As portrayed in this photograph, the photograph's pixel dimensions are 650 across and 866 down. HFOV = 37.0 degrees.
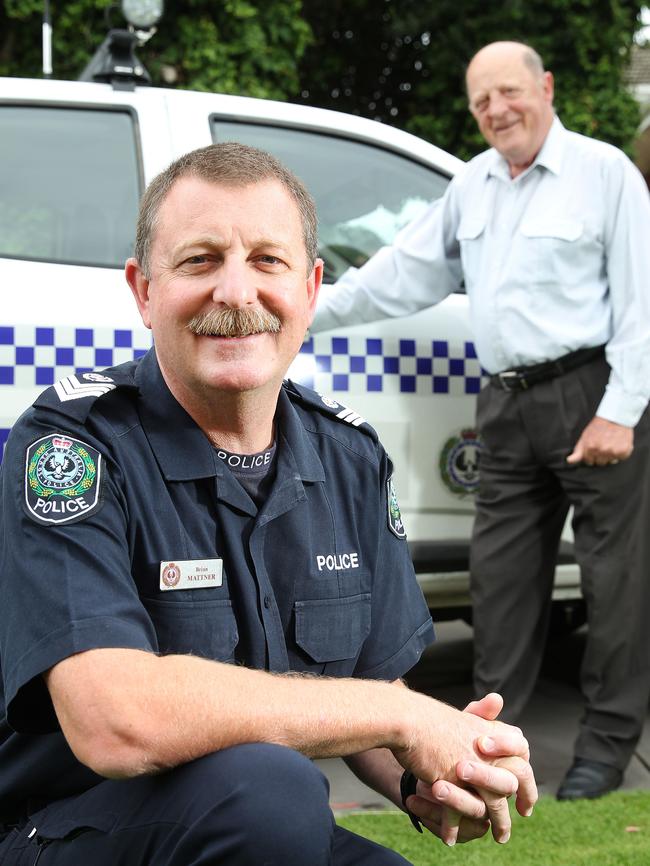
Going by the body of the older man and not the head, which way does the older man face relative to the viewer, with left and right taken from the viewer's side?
facing the viewer and to the left of the viewer

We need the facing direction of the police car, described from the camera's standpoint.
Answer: facing to the right of the viewer

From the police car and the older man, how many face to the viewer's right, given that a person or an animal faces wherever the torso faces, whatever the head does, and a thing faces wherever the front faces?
1

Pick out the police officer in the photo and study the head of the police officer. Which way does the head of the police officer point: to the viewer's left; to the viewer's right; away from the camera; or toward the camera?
toward the camera

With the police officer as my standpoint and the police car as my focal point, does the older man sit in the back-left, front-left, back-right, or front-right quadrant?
front-right

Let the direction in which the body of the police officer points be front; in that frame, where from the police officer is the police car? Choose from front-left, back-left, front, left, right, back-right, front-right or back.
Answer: back-left

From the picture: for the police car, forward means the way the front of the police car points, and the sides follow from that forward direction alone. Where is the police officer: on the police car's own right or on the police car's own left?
on the police car's own right

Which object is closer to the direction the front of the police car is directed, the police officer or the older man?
the older man

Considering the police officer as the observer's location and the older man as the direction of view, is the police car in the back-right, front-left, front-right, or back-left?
front-left

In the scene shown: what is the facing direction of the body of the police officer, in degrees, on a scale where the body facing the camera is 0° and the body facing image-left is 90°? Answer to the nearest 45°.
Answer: approximately 315°
